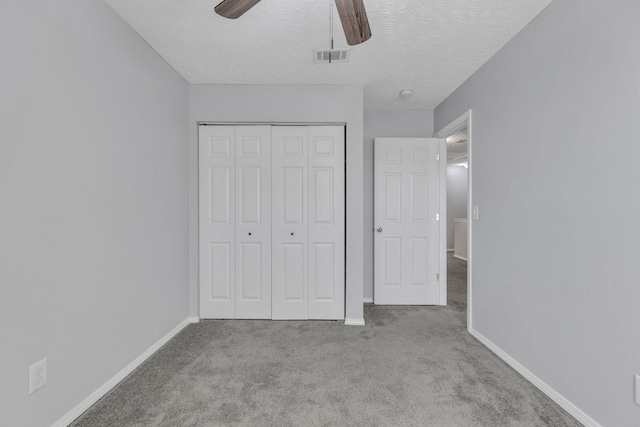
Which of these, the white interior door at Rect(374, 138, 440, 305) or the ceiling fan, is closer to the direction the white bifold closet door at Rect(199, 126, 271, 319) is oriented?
the ceiling fan

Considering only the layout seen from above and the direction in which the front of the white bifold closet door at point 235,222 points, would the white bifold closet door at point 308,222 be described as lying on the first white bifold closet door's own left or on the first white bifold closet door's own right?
on the first white bifold closet door's own left

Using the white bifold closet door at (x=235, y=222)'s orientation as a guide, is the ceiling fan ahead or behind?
ahead

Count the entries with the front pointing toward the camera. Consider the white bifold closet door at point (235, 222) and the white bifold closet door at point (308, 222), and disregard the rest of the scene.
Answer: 2

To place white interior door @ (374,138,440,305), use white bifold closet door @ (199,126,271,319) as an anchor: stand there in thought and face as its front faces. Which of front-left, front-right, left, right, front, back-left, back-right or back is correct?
left

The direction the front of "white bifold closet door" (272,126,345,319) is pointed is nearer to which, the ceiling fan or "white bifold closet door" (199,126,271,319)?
the ceiling fan

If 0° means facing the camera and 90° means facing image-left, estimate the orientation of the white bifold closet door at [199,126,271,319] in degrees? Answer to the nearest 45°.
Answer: approximately 0°
